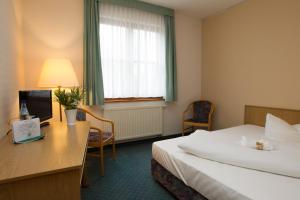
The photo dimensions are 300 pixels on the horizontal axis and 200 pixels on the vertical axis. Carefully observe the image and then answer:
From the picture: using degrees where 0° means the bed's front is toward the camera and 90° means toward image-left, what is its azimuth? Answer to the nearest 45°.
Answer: approximately 45°

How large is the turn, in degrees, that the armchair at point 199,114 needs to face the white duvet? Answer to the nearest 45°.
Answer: approximately 45° to its left

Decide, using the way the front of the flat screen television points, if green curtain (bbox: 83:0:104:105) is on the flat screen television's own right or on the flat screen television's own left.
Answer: on the flat screen television's own left

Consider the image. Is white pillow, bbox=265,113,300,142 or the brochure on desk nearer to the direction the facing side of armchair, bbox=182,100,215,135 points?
the brochure on desk

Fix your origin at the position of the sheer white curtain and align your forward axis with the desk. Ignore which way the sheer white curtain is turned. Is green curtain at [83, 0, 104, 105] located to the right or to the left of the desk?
right

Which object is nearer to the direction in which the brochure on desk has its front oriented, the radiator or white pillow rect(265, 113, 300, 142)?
the white pillow

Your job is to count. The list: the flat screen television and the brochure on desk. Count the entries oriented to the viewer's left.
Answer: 0

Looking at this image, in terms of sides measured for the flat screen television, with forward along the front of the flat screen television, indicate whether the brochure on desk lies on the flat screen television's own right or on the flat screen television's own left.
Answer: on the flat screen television's own right

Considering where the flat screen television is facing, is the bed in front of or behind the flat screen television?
in front

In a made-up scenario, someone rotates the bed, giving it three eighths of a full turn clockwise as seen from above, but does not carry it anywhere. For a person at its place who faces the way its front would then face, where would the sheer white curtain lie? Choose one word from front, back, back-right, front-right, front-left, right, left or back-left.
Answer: front-left

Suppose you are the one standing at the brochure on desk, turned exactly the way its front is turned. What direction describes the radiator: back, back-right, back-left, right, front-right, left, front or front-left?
left

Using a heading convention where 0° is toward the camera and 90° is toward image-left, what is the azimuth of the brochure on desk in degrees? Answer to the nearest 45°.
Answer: approximately 315°
